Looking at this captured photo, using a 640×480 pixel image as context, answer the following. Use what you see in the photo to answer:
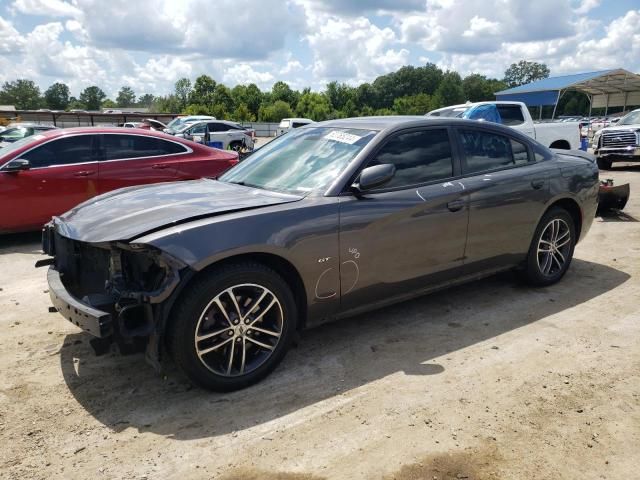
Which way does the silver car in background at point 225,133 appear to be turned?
to the viewer's left

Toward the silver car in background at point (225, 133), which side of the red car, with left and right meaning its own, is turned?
right

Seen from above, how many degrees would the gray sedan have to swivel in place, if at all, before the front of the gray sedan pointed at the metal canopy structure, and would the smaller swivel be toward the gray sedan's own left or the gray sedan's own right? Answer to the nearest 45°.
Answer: approximately 180°

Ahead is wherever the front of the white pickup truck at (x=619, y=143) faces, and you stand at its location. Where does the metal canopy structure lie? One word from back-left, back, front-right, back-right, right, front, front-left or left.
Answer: back-right

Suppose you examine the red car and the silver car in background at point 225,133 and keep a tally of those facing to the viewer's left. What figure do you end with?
2

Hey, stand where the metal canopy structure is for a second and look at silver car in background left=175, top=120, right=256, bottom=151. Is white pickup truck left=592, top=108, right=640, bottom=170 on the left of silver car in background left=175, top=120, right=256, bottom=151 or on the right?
left

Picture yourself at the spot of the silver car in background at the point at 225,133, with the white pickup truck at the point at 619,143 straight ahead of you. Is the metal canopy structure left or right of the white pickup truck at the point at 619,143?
left

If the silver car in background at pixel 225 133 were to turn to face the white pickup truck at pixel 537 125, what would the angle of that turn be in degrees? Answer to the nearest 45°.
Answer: approximately 135° to its left

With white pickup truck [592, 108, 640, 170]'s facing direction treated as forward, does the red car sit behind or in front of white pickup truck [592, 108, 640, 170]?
in front

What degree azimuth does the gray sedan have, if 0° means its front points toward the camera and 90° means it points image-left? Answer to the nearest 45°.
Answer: approximately 45°

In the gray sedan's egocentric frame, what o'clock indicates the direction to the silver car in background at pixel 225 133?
The silver car in background is roughly at 4 o'clock from the gray sedan.
